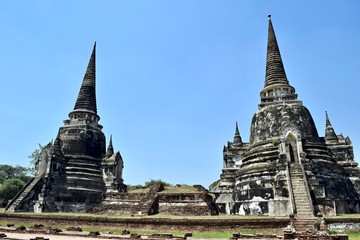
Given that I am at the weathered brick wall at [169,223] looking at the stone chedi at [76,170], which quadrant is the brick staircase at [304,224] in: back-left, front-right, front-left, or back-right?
back-right

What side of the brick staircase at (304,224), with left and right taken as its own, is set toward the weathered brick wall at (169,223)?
right

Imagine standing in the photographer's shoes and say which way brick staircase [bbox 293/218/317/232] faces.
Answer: facing the viewer

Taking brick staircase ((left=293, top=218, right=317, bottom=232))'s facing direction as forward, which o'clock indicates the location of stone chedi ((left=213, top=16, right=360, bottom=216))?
The stone chedi is roughly at 6 o'clock from the brick staircase.
